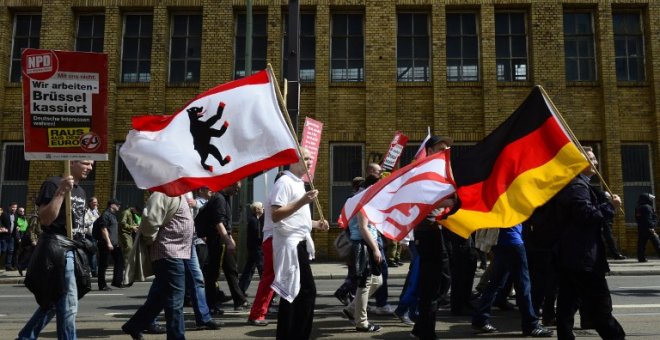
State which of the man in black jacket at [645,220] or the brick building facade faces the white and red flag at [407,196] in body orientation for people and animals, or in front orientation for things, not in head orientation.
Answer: the brick building facade

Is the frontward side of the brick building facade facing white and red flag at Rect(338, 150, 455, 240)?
yes

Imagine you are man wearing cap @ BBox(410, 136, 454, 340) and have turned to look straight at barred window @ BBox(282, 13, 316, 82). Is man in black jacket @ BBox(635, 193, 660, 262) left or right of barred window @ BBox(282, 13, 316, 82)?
right

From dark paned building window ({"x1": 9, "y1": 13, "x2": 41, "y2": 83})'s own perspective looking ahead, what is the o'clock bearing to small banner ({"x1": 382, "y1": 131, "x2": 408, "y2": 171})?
The small banner is roughly at 11 o'clock from the dark paned building window.
